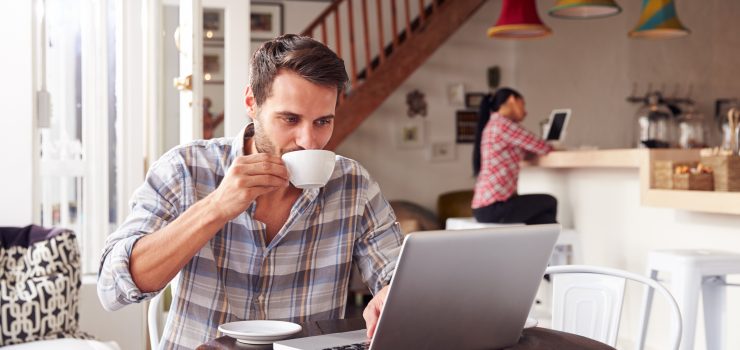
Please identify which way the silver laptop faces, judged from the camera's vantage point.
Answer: facing away from the viewer and to the left of the viewer

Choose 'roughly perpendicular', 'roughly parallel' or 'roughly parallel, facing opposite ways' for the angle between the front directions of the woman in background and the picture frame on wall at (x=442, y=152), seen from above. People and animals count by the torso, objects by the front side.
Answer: roughly perpendicular

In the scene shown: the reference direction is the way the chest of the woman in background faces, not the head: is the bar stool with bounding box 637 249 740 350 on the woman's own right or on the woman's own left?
on the woman's own right

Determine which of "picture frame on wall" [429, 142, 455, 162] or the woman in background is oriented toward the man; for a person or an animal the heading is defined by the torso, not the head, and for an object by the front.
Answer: the picture frame on wall

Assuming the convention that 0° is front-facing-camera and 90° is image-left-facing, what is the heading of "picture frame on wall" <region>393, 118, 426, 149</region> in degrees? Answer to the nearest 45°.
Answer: approximately 0°

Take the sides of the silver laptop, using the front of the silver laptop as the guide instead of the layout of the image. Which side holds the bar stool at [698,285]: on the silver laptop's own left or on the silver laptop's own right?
on the silver laptop's own right

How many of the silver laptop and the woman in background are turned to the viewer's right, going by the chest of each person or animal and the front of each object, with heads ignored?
1

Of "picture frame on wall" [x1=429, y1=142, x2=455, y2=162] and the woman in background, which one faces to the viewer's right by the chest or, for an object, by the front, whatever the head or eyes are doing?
the woman in background

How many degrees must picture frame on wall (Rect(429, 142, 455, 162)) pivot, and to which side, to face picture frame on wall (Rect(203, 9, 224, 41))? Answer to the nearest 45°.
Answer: approximately 90° to its right

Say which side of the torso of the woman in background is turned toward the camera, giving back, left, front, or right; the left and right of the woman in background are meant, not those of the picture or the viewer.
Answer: right

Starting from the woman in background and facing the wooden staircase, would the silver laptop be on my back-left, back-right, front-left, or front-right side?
back-left

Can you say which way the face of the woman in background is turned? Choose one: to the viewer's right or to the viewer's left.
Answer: to the viewer's right

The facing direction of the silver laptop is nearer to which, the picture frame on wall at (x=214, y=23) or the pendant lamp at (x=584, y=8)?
the picture frame on wall
